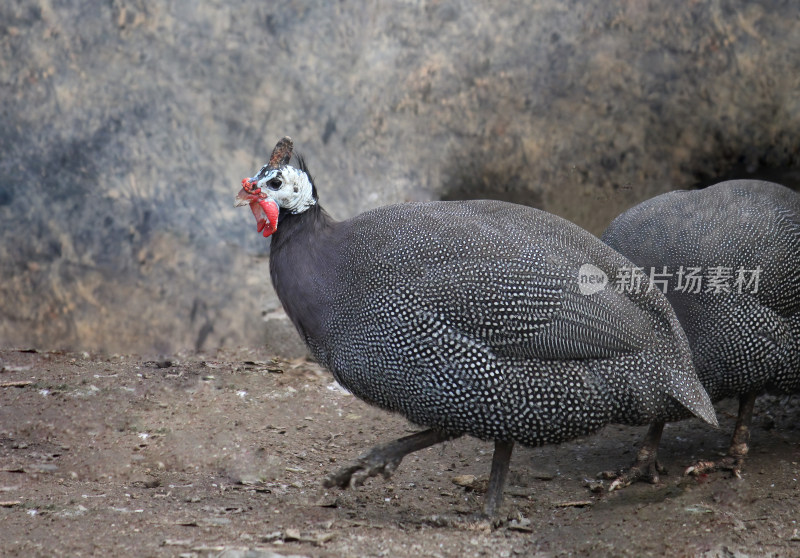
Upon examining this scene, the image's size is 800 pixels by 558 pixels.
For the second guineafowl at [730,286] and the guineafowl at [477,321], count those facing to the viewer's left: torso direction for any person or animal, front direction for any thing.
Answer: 2

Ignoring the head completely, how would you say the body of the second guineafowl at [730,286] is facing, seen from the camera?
to the viewer's left

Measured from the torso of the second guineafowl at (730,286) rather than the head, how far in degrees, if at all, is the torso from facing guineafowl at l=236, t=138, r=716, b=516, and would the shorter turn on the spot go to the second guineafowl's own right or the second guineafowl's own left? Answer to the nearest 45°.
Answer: approximately 45° to the second guineafowl's own left

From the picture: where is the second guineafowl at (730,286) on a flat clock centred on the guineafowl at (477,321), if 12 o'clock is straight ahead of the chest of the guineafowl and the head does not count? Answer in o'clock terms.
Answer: The second guineafowl is roughly at 5 o'clock from the guineafowl.

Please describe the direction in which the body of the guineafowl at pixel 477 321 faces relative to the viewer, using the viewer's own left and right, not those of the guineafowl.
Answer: facing to the left of the viewer
